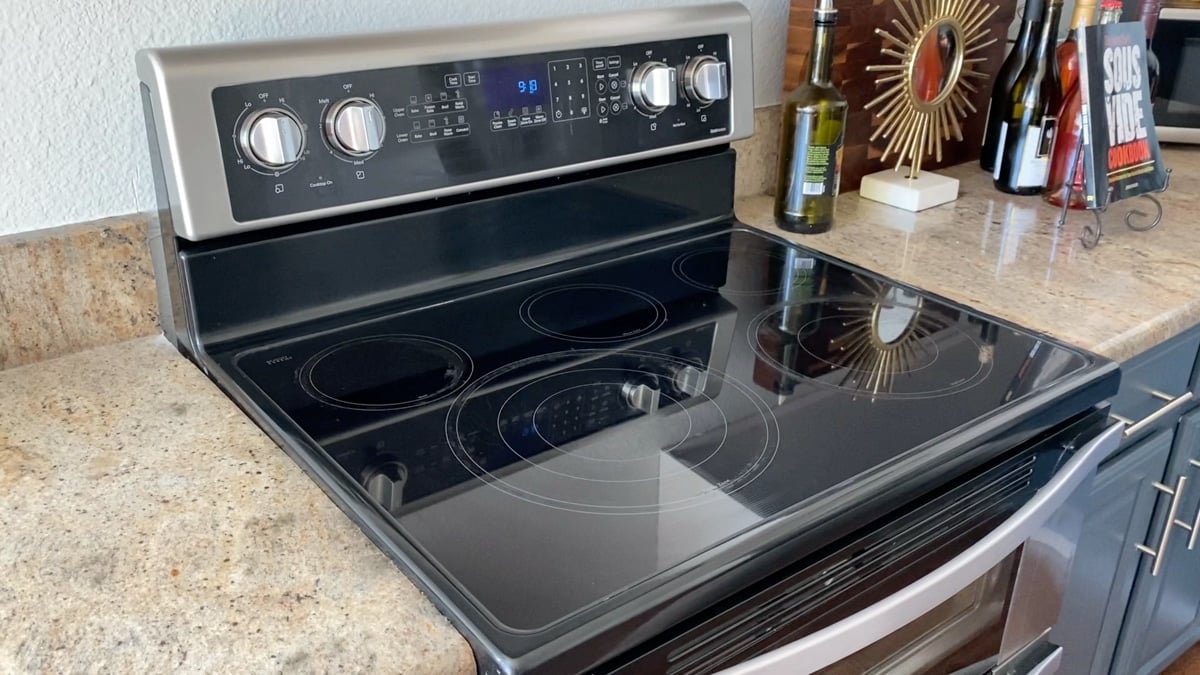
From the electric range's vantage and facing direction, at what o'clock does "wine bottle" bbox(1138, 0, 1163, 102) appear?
The wine bottle is roughly at 9 o'clock from the electric range.

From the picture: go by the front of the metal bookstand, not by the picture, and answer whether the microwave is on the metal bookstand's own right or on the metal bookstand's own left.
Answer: on the metal bookstand's own left

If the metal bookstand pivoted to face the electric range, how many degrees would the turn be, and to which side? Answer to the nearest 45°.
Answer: approximately 90° to its right

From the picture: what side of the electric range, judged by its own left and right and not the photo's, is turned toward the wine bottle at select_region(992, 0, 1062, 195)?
left

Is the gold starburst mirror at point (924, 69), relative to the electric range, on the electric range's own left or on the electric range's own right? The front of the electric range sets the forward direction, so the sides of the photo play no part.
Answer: on the electric range's own left

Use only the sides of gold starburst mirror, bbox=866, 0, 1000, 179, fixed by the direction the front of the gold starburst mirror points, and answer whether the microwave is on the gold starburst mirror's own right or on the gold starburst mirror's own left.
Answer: on the gold starburst mirror's own left

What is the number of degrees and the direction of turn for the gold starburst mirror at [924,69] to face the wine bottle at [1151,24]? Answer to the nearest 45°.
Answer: approximately 90° to its left
